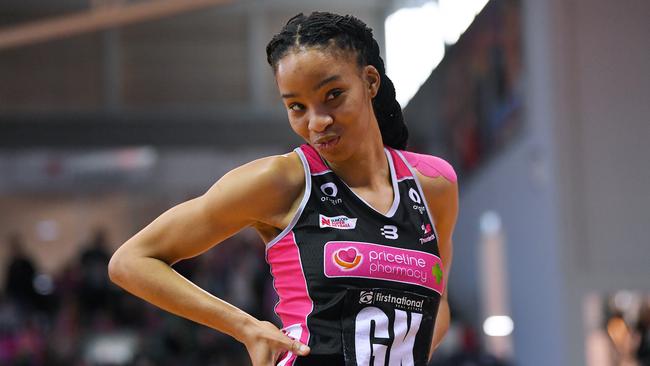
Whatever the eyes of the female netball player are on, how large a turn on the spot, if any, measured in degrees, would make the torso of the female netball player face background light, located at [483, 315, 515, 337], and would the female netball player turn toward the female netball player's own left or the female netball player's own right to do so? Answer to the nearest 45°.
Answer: approximately 135° to the female netball player's own left

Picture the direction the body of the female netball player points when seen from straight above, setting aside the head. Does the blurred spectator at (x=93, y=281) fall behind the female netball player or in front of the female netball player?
behind

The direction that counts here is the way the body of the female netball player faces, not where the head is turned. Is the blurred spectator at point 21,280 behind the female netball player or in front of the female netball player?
behind

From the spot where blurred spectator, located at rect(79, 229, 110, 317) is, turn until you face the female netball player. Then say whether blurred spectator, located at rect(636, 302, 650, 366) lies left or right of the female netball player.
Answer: left

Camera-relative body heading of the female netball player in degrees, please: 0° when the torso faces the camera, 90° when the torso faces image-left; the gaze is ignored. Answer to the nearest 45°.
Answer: approximately 315°

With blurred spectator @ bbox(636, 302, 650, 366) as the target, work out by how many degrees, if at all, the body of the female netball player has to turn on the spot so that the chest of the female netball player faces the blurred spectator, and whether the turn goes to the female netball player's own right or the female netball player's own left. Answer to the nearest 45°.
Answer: approximately 90° to the female netball player's own left
